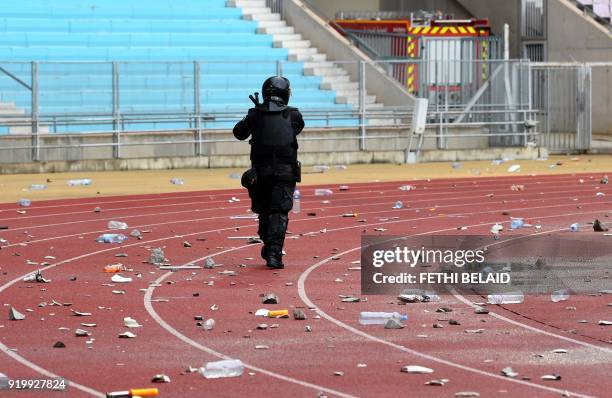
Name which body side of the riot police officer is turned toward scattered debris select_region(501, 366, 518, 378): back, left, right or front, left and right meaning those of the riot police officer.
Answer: back

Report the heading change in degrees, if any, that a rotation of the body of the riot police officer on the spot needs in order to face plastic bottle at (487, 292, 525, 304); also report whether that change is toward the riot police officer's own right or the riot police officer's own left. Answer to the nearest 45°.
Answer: approximately 135° to the riot police officer's own right

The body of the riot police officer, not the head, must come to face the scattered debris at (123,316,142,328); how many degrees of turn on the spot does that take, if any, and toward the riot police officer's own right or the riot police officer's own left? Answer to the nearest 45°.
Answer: approximately 180°

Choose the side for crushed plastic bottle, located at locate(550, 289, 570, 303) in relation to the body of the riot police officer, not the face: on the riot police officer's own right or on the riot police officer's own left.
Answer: on the riot police officer's own right

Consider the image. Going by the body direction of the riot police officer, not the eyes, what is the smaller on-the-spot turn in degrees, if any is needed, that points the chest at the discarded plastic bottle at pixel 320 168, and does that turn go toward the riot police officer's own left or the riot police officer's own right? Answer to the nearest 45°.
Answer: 0° — they already face it

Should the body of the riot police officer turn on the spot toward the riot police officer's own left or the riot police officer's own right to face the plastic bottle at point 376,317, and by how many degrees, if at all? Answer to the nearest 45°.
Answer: approximately 180°

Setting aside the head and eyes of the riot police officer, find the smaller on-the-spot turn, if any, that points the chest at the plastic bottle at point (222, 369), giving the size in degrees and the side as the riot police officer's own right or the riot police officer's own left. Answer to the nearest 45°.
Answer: approximately 180°

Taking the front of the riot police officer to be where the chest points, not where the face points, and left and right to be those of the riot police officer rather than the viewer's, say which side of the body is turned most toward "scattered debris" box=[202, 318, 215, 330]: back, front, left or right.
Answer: back

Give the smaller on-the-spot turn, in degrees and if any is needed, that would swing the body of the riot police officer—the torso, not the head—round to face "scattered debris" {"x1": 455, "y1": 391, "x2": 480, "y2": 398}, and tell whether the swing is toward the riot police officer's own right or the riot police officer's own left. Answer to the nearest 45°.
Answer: approximately 180°

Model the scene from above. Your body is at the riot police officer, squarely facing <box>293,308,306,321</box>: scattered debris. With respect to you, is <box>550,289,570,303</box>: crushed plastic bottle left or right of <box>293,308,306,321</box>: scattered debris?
left

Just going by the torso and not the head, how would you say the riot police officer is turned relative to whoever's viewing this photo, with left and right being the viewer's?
facing away from the viewer

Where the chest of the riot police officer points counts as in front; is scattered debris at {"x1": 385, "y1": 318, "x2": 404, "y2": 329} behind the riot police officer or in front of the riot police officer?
behind

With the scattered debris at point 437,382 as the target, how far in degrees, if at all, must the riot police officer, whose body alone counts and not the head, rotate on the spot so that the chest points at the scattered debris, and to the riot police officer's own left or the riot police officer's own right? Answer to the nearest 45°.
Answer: approximately 180°
